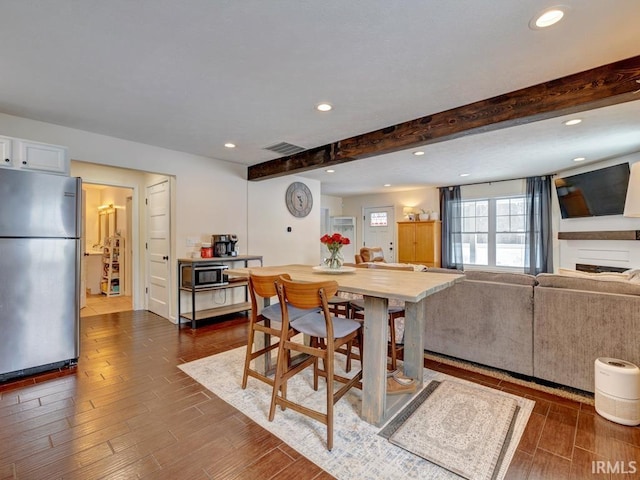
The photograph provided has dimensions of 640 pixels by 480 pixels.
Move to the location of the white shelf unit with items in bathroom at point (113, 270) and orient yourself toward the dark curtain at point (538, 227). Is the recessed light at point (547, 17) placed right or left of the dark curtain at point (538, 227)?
right

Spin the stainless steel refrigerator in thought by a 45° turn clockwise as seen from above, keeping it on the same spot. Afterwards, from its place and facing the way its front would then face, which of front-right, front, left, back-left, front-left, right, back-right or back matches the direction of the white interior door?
back-left

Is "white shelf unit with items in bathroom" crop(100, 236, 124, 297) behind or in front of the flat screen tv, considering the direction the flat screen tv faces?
in front

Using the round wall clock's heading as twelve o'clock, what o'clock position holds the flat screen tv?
The flat screen tv is roughly at 11 o'clock from the round wall clock.

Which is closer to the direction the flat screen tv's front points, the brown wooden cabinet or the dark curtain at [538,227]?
the brown wooden cabinet

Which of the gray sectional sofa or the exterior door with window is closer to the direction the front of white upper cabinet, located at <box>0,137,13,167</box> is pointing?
the gray sectional sofa

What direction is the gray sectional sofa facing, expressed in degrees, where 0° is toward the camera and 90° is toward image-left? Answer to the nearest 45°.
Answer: approximately 225°

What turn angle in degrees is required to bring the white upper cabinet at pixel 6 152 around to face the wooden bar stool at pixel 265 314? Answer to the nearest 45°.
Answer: approximately 45° to its left

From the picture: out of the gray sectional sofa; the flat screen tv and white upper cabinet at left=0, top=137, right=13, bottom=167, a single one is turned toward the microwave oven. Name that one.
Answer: the flat screen tv

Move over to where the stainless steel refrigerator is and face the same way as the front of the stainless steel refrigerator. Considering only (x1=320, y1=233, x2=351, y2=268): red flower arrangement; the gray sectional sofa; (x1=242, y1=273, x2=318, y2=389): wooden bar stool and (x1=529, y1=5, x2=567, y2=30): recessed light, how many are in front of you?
4

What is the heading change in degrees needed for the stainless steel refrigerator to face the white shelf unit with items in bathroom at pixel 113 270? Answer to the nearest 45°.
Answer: approximately 135° to its left

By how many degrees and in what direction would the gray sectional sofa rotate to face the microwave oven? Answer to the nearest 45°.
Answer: approximately 135° to its left

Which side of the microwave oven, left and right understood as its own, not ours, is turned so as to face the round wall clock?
left
